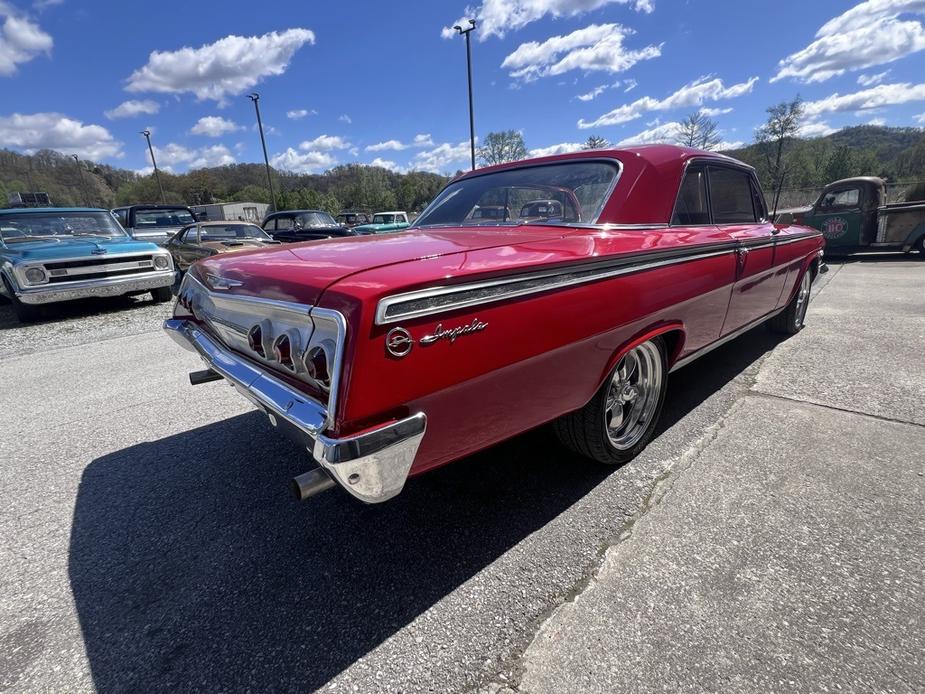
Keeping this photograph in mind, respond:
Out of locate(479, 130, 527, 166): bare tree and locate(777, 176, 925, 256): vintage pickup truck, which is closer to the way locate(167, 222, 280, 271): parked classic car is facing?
the vintage pickup truck

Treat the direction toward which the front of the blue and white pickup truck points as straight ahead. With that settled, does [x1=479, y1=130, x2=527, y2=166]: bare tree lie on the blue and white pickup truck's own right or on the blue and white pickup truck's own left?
on the blue and white pickup truck's own left

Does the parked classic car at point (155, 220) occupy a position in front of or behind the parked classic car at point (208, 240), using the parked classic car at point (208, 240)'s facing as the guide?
behind

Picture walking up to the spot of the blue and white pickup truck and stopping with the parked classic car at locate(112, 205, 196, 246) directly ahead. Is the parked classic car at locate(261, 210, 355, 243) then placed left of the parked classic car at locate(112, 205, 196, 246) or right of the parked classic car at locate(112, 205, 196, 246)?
right

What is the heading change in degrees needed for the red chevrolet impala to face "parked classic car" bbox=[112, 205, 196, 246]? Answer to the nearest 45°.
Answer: approximately 90° to its left

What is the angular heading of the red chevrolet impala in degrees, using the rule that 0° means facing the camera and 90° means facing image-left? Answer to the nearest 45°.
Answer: approximately 225°

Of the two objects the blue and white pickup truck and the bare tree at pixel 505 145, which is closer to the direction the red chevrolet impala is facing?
the bare tree

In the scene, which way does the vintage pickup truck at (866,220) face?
to the viewer's left
